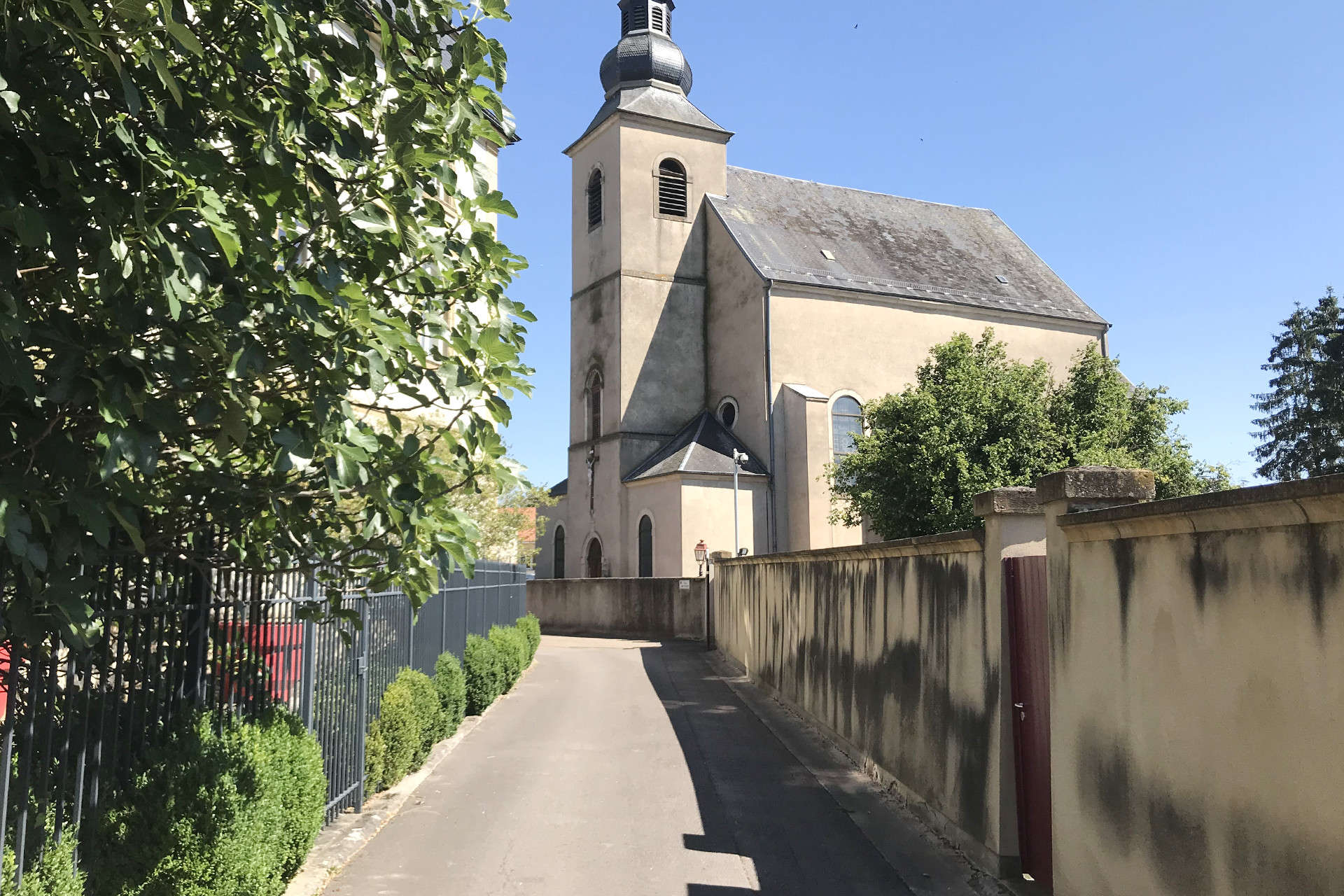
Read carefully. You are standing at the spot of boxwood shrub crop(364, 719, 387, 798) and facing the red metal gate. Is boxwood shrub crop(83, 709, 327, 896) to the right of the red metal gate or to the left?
right

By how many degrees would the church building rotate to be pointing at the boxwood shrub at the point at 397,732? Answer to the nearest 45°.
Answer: approximately 45° to its left

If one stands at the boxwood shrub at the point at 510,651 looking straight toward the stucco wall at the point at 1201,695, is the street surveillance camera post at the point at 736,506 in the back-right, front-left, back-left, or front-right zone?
back-left

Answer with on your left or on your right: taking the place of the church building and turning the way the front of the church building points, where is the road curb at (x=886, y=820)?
on your left

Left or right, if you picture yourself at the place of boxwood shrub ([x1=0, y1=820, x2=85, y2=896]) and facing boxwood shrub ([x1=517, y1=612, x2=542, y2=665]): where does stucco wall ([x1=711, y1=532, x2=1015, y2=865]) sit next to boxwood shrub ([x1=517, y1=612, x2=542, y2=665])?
right

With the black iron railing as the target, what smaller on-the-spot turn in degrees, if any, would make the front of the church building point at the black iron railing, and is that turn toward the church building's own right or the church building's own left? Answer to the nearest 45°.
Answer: approximately 45° to the church building's own left

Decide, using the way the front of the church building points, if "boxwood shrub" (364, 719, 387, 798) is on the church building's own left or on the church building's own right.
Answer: on the church building's own left

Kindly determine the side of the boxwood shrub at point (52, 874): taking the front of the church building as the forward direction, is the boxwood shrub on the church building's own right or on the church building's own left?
on the church building's own left

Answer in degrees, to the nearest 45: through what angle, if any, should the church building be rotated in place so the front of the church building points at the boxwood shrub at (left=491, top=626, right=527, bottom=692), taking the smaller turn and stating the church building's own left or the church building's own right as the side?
approximately 45° to the church building's own left

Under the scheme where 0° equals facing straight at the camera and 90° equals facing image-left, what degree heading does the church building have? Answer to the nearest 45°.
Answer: approximately 45°
